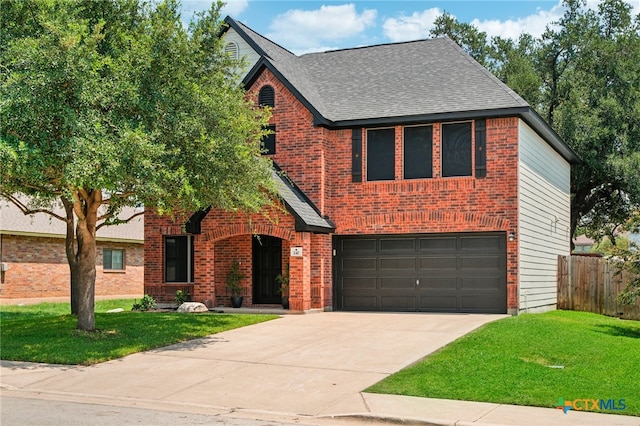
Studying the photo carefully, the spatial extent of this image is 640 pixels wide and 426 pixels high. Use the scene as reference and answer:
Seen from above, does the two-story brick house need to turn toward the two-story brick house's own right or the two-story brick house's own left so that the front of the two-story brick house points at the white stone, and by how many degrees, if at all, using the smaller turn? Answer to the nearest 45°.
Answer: approximately 90° to the two-story brick house's own right

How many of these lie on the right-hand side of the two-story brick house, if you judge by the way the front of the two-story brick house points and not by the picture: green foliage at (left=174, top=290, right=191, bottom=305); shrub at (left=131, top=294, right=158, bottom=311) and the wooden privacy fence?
2

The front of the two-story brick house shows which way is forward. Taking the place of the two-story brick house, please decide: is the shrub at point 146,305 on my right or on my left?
on my right

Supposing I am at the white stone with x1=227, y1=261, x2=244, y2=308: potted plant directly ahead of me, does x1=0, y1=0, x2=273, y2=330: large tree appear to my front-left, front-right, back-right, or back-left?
back-right

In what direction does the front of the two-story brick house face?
toward the camera

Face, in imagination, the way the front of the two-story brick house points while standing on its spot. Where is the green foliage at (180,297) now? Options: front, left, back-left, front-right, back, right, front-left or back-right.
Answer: right

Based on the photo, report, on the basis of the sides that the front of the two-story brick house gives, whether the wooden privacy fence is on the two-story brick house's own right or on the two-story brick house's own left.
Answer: on the two-story brick house's own left

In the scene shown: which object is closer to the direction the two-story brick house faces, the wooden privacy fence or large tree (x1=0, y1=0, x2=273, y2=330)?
the large tree

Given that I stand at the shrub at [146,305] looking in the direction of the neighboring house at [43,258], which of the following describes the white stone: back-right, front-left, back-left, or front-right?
back-right
